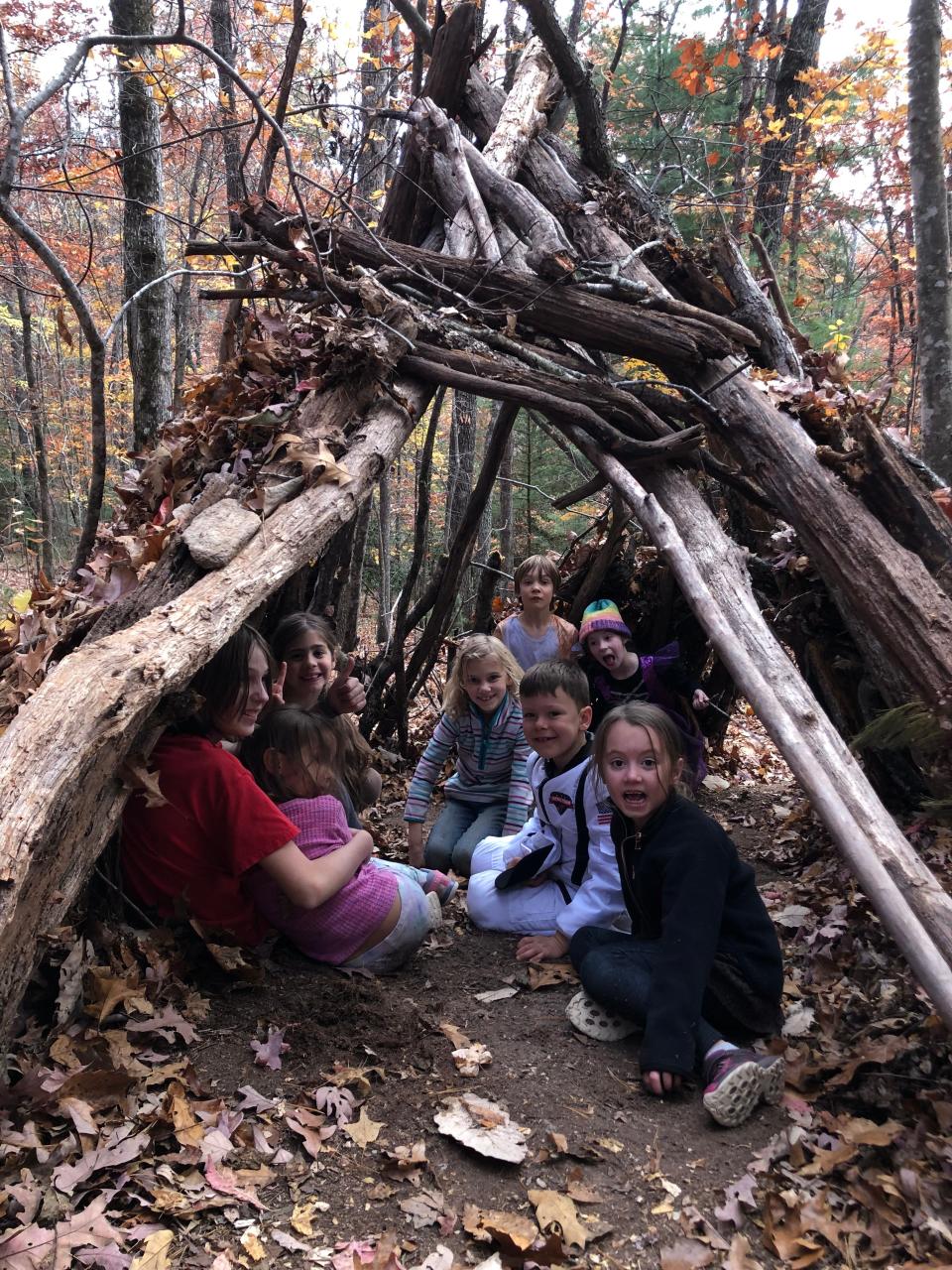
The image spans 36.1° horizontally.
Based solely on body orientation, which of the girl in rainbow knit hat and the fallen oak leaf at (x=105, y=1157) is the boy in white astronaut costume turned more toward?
the fallen oak leaf

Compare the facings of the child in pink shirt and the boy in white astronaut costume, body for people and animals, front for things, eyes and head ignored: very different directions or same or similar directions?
very different directions

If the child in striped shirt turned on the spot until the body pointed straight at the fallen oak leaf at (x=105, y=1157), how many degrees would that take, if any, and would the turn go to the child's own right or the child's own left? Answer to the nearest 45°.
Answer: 0° — they already face it

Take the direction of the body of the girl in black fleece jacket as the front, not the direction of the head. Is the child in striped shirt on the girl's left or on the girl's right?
on the girl's right

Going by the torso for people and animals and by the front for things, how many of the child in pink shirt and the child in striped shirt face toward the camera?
1

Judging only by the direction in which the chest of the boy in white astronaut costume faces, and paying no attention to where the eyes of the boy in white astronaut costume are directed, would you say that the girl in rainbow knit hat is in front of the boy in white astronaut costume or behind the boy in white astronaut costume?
behind
